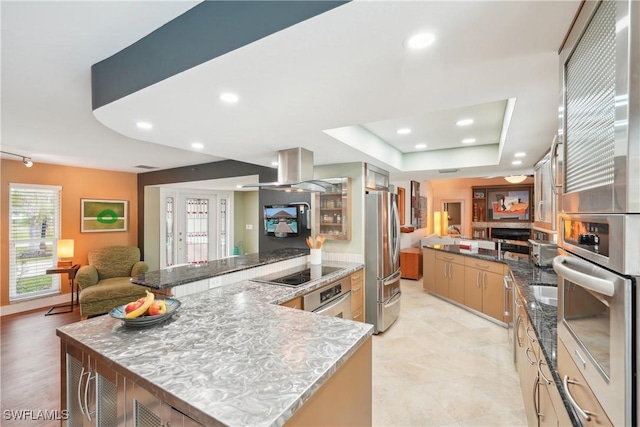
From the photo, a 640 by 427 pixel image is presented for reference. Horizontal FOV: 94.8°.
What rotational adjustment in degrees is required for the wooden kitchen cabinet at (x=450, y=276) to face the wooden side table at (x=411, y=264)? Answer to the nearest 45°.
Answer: approximately 90° to its right

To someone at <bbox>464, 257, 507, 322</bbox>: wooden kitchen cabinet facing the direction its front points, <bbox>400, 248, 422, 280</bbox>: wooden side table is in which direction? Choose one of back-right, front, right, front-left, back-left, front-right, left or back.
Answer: right

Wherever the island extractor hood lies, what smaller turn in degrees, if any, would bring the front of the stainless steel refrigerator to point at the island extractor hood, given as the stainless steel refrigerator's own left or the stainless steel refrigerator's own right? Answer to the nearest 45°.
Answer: approximately 90° to the stainless steel refrigerator's own right

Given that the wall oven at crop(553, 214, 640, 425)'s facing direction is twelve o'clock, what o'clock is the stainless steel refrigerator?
The stainless steel refrigerator is roughly at 3 o'clock from the wall oven.

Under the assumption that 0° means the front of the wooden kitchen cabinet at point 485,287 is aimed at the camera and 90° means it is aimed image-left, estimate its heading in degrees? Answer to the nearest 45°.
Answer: approximately 45°

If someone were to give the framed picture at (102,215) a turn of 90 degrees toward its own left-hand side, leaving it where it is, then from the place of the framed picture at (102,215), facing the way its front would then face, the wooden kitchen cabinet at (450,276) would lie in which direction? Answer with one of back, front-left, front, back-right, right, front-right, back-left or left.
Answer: right

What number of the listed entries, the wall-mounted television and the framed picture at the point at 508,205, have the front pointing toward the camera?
2

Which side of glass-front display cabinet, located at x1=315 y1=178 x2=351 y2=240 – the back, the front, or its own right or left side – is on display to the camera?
front

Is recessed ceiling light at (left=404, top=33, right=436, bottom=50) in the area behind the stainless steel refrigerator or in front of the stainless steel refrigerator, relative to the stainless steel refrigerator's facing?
in front

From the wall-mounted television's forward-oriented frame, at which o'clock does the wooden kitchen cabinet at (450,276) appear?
The wooden kitchen cabinet is roughly at 9 o'clock from the wall-mounted television.

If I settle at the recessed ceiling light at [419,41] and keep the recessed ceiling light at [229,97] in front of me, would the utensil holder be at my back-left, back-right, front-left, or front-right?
front-right

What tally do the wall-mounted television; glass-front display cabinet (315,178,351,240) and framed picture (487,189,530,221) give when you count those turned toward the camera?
3

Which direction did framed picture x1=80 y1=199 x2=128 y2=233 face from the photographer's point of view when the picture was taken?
facing the viewer and to the right of the viewer

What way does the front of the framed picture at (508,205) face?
toward the camera

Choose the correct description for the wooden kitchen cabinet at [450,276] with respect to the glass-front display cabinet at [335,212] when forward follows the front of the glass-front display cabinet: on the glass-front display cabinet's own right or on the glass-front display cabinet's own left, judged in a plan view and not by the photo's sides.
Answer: on the glass-front display cabinet's own left
